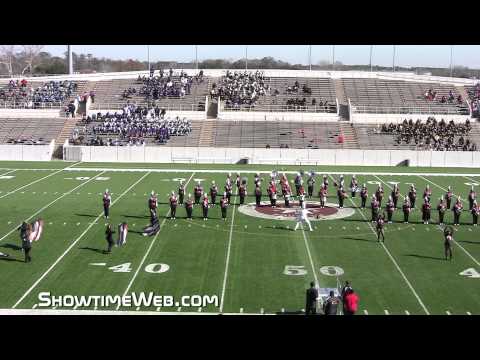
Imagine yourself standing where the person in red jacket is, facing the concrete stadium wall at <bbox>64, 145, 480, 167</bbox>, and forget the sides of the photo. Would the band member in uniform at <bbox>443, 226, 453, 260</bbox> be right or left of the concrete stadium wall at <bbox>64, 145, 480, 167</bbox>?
right

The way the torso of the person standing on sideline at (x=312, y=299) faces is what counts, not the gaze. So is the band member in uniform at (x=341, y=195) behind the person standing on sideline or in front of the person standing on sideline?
in front

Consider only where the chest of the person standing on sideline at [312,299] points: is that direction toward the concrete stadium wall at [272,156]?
yes

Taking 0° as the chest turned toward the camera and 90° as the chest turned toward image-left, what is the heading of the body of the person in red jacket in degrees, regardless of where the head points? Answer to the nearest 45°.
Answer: approximately 180°

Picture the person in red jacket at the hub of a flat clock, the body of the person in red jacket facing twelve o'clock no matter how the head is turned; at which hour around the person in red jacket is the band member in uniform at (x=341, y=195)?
The band member in uniform is roughly at 12 o'clock from the person in red jacket.

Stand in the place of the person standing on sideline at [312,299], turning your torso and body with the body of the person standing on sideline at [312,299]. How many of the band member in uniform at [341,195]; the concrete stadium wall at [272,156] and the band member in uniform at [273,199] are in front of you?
3

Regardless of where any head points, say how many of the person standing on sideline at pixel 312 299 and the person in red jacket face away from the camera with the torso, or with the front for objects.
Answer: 2

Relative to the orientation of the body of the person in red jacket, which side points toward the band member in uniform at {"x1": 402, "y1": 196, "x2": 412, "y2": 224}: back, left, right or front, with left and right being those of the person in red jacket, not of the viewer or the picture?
front

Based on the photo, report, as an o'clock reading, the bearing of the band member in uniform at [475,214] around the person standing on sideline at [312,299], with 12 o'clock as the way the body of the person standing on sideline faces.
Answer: The band member in uniform is roughly at 1 o'clock from the person standing on sideline.

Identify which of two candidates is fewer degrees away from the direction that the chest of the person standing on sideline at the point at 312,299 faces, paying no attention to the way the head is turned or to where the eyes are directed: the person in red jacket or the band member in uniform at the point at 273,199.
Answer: the band member in uniform

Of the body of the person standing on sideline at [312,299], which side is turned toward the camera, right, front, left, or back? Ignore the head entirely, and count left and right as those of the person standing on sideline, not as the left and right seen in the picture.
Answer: back

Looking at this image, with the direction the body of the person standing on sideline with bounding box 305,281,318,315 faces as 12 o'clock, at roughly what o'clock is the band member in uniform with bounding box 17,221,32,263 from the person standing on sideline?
The band member in uniform is roughly at 10 o'clock from the person standing on sideline.
